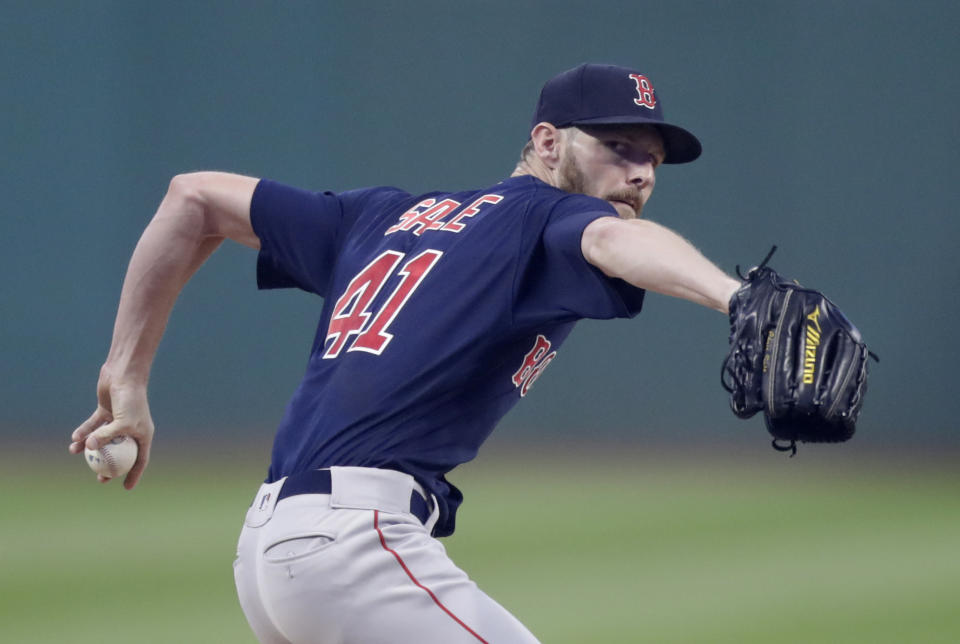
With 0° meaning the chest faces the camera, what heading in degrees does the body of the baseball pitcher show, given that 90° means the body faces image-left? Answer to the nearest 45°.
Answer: approximately 225°
